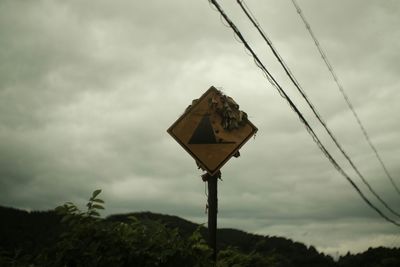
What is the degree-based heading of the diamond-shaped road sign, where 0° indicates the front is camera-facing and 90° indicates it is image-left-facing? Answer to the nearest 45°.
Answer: approximately 0°
